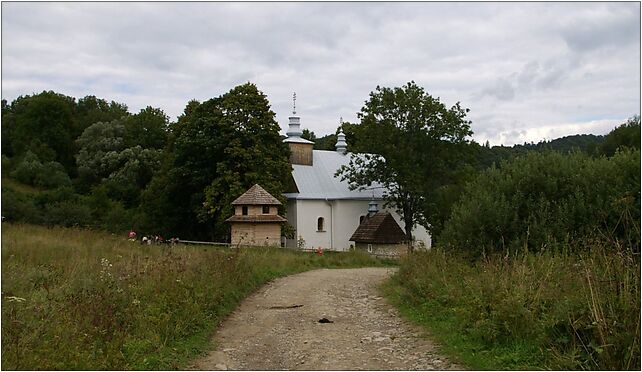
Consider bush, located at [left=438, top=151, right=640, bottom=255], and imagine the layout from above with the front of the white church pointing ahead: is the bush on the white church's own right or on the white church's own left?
on the white church's own left

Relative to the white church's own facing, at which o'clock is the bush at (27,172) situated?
The bush is roughly at 12 o'clock from the white church.

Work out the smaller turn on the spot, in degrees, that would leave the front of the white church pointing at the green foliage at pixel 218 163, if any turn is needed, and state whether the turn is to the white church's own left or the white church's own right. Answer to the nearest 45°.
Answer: approximately 45° to the white church's own left

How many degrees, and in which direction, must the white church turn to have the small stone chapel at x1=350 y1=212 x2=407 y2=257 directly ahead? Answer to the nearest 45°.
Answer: approximately 135° to its left

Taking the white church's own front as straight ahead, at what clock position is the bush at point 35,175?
The bush is roughly at 12 o'clock from the white church.

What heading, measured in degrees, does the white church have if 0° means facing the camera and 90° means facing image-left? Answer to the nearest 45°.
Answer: approximately 90°

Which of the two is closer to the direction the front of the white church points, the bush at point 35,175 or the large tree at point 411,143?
the bush
